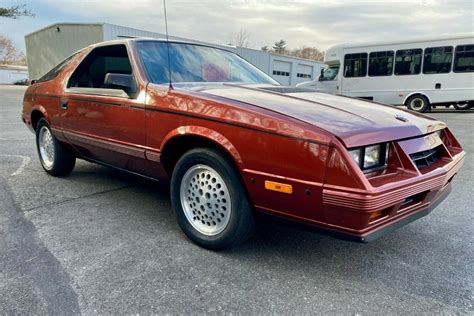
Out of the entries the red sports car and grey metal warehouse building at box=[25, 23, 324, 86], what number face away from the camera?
0

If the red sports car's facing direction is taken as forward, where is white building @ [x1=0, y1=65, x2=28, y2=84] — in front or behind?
behind

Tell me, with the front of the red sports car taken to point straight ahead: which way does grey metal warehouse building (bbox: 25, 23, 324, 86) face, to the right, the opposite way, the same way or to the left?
the same way

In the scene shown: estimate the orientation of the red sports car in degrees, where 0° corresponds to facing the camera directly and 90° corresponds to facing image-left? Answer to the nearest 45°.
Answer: approximately 315°

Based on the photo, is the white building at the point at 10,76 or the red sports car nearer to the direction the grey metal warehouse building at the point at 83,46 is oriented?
the red sports car

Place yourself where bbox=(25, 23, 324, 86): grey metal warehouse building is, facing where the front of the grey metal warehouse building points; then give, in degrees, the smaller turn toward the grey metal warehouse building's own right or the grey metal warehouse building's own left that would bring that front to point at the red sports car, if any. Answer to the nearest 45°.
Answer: approximately 45° to the grey metal warehouse building's own right

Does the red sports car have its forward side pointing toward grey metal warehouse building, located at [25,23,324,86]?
no

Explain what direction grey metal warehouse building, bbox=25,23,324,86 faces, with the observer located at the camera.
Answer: facing the viewer and to the right of the viewer
